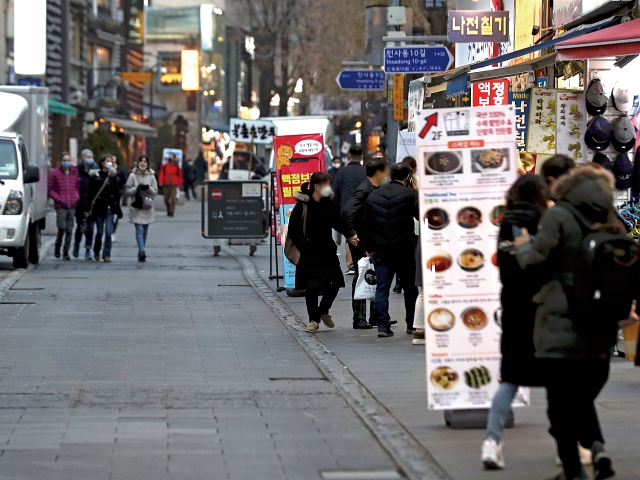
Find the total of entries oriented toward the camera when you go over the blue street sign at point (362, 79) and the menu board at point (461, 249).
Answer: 2

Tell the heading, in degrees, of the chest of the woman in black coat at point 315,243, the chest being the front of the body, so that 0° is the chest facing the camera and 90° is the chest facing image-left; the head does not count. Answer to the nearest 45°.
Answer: approximately 315°
